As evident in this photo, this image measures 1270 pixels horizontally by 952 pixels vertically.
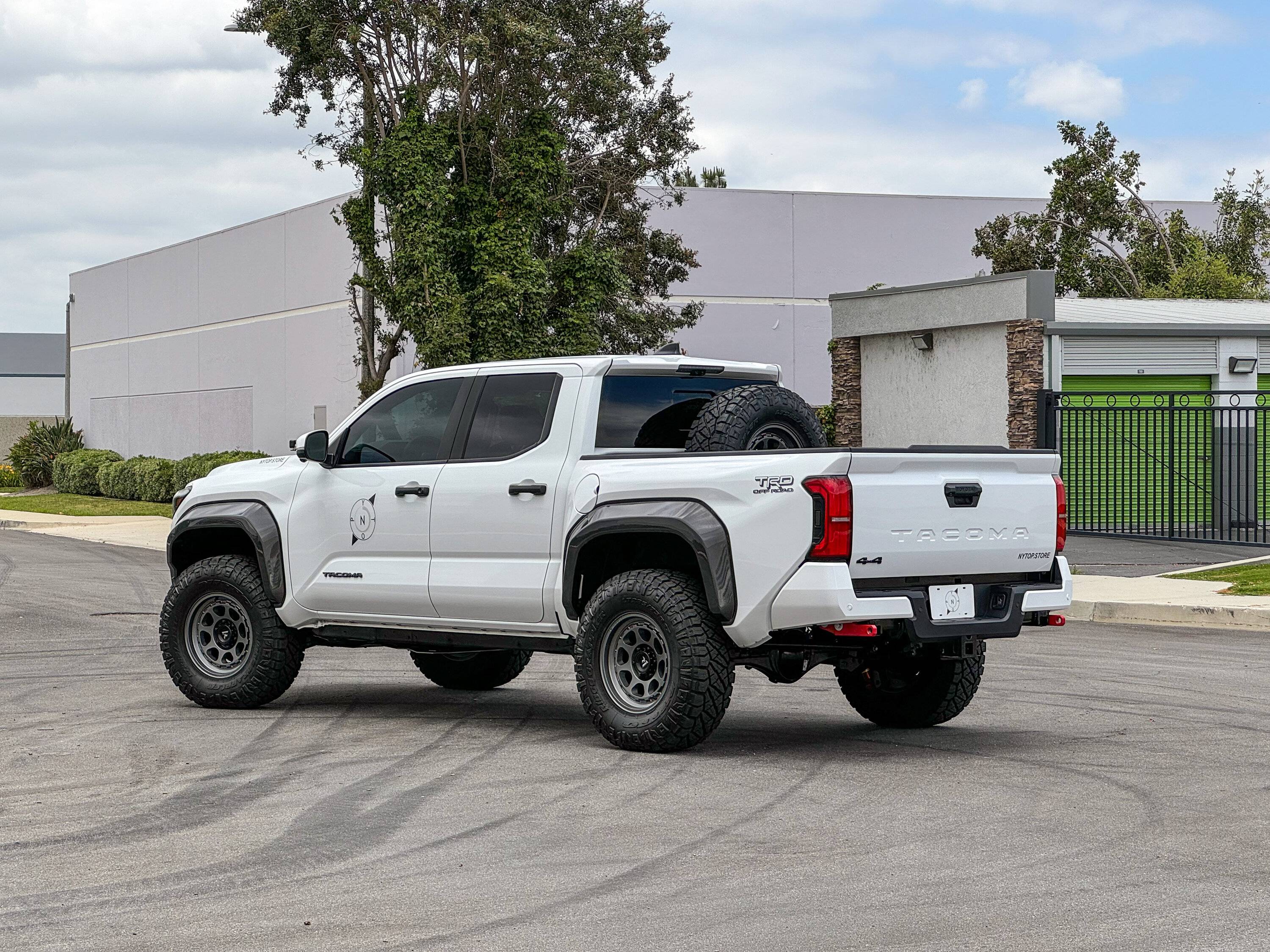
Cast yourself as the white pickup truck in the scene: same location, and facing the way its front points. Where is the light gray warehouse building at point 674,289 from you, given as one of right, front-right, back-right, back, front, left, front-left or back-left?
front-right

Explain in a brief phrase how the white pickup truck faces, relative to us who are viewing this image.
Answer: facing away from the viewer and to the left of the viewer

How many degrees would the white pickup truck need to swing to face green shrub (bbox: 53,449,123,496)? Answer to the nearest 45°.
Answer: approximately 45° to its right

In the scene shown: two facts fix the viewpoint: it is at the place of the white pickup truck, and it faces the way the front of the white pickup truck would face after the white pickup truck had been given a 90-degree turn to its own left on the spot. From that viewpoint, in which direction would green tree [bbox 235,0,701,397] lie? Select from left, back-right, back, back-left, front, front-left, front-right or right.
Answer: back-right

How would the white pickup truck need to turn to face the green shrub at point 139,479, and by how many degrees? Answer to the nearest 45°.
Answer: approximately 45° to its right

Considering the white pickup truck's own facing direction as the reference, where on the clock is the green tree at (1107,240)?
The green tree is roughly at 2 o'clock from the white pickup truck.

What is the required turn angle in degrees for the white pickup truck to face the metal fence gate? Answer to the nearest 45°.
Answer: approximately 90° to its right

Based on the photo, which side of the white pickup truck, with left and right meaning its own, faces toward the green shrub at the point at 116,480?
front
